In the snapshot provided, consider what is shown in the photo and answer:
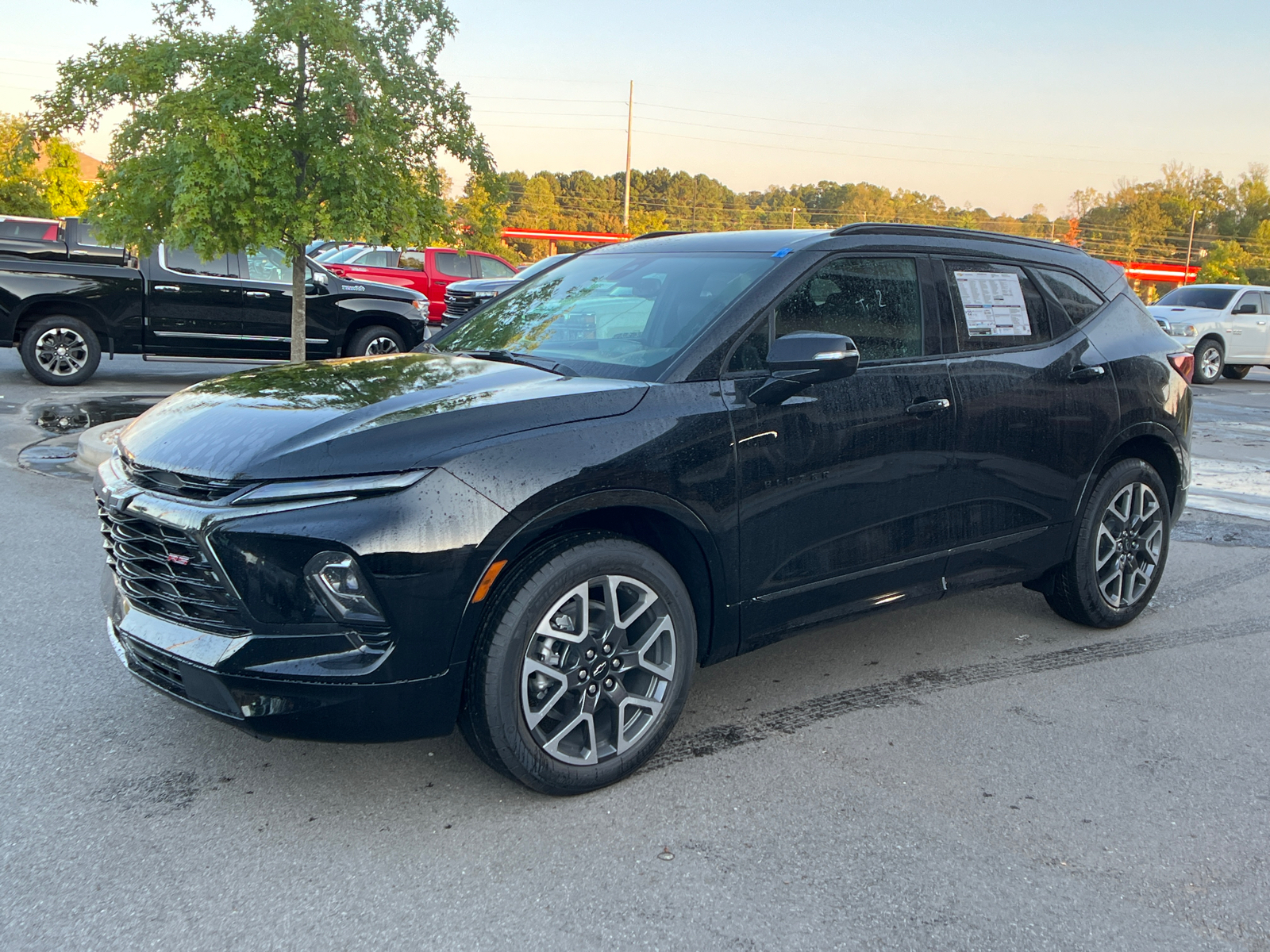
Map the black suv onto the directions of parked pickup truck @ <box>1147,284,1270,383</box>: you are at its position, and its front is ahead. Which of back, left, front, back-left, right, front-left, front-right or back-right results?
front-left

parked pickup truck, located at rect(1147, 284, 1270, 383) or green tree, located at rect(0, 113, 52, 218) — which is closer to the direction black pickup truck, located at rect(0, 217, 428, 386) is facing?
the parked pickup truck

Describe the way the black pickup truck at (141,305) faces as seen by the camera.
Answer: facing to the right of the viewer

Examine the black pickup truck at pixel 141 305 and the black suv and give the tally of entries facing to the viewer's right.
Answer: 1

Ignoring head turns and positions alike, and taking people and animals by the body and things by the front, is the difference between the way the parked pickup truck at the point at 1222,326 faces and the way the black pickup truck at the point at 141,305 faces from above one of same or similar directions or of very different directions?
very different directions

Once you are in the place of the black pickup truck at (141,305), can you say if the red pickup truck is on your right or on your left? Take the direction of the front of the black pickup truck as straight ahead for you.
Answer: on your left

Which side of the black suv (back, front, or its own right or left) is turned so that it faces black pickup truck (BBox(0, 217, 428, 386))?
right

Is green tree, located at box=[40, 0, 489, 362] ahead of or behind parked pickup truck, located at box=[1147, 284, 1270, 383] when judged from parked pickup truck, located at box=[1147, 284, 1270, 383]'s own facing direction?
ahead

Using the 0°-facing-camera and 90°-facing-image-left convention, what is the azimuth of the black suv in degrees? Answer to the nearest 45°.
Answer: approximately 45°

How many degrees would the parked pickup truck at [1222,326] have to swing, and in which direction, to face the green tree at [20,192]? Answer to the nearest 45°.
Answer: approximately 45° to its right
